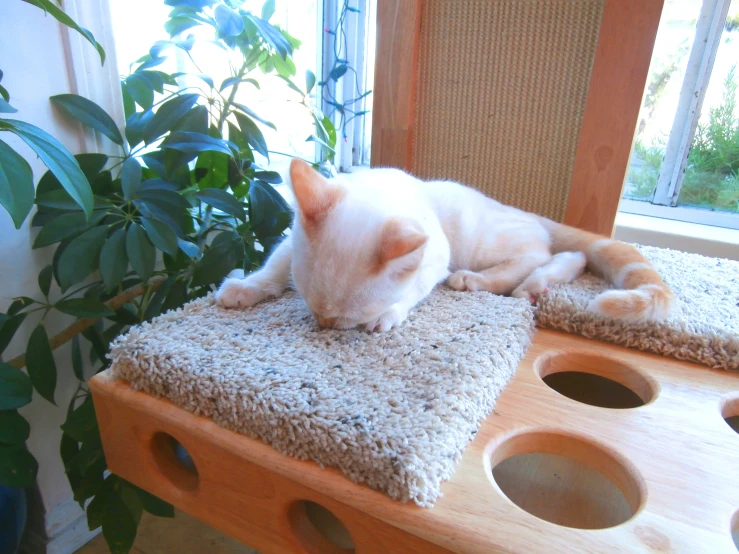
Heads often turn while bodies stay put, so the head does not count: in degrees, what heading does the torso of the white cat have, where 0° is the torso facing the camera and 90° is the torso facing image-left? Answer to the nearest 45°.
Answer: approximately 45°

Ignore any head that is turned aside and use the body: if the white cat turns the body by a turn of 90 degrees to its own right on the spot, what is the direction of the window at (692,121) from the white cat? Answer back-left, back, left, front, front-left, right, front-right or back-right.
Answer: right

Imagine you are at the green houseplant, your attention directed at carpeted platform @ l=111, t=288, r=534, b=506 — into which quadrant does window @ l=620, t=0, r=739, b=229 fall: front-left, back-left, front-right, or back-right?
front-left

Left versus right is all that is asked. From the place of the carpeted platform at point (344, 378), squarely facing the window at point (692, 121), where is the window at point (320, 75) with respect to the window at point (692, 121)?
left

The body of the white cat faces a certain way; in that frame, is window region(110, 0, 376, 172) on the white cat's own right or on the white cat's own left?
on the white cat's own right

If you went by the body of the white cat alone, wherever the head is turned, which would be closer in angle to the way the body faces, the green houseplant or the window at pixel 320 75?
the green houseplant

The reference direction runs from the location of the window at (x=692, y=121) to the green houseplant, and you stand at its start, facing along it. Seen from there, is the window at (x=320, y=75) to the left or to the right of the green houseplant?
right

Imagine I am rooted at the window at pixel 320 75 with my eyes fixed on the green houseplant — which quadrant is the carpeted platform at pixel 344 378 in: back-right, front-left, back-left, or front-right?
front-left
